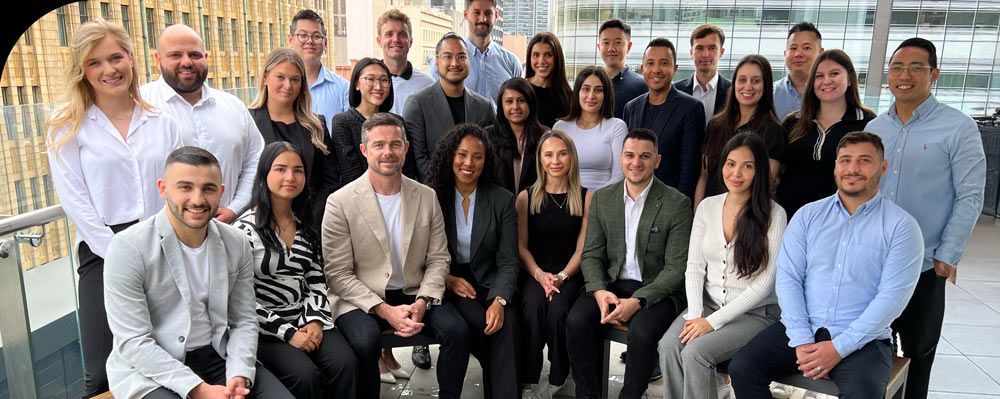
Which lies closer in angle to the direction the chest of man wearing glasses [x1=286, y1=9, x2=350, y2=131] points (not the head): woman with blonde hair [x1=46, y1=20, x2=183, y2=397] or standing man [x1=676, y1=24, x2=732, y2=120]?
the woman with blonde hair

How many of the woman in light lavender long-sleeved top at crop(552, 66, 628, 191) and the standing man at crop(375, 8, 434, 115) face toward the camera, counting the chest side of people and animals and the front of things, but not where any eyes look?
2

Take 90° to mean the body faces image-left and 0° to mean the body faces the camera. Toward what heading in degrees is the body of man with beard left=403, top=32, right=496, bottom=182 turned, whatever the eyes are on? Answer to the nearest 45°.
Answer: approximately 0°

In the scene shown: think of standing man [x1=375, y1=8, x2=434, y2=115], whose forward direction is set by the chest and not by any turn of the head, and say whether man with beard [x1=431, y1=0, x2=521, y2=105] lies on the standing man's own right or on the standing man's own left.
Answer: on the standing man's own left

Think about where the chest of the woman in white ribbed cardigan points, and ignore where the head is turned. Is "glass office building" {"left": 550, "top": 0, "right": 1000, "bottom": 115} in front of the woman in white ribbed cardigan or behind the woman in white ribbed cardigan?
behind

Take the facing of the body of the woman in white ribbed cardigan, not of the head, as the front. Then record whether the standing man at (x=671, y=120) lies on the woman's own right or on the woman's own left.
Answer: on the woman's own right

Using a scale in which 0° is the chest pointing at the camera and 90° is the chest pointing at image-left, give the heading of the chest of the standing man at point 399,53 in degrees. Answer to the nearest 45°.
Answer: approximately 0°
